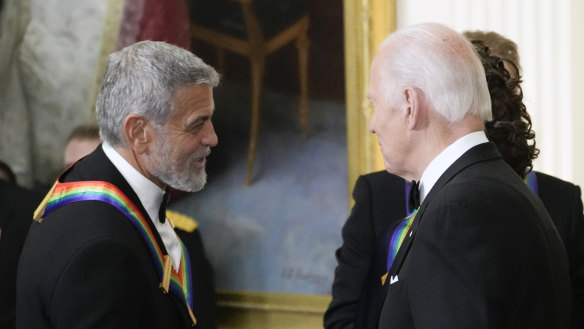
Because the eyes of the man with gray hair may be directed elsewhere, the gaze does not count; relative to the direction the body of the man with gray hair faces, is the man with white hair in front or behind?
in front

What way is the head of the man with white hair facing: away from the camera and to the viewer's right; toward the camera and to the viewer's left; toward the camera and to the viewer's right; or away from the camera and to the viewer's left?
away from the camera and to the viewer's left

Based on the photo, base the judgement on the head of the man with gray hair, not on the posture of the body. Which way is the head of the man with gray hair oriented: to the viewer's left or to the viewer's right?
to the viewer's right

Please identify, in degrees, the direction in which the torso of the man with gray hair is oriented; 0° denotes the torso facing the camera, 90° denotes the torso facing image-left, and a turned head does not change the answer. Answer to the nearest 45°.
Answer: approximately 270°
